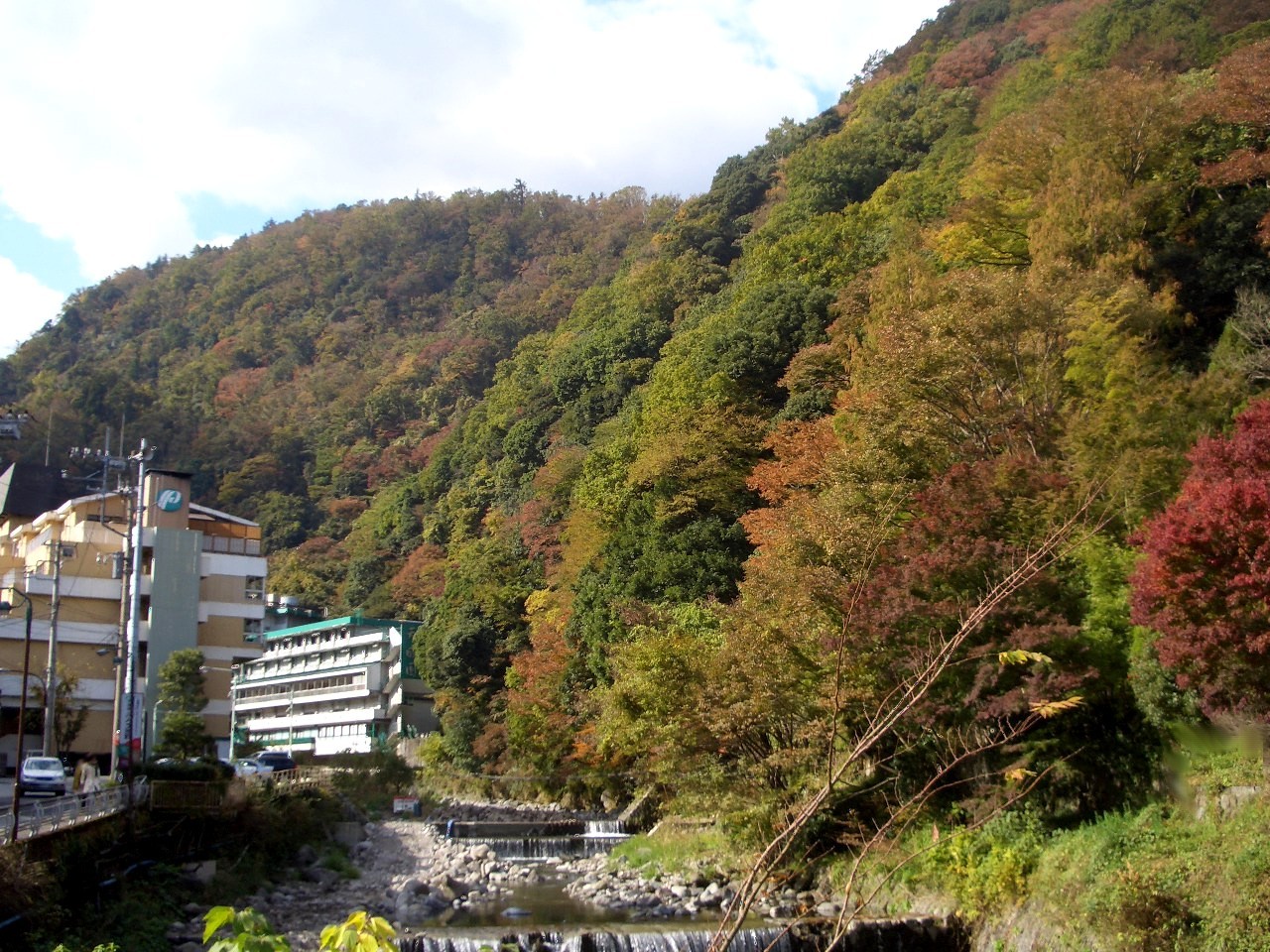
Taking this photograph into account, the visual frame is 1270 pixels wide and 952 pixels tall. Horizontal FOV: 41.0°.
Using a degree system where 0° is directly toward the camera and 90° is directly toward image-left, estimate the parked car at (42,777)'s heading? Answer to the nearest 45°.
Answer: approximately 0°

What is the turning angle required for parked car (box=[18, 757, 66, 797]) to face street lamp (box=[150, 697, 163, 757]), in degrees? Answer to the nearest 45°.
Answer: approximately 180°

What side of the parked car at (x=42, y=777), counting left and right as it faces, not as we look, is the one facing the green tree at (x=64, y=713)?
back

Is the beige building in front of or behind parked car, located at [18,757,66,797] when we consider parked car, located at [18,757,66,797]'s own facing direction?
behind

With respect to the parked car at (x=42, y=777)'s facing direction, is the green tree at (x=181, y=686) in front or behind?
behind

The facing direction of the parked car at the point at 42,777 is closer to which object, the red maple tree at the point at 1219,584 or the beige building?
the red maple tree

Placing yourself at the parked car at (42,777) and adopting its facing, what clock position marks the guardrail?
The guardrail is roughly at 12 o'clock from the parked car.
